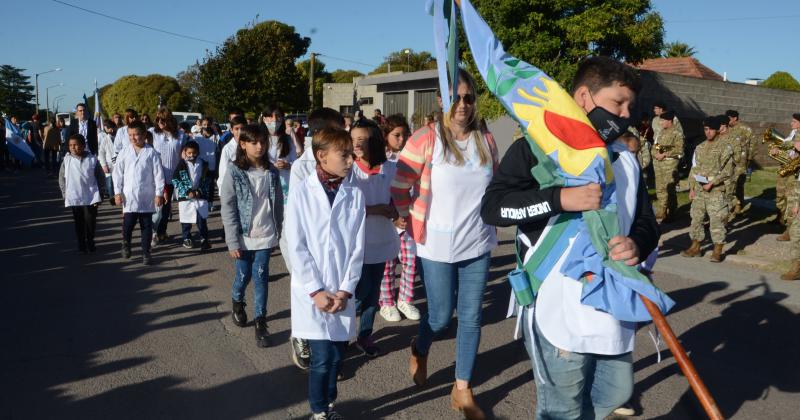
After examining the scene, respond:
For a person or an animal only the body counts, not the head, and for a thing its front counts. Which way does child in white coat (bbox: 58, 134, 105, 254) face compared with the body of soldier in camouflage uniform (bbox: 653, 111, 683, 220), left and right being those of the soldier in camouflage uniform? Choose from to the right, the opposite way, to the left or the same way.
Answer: to the left

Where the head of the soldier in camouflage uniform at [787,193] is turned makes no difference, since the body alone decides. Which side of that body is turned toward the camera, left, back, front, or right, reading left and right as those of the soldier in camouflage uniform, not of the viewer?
left

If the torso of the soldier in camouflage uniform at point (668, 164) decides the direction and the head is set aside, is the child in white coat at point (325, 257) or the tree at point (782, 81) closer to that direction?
the child in white coat

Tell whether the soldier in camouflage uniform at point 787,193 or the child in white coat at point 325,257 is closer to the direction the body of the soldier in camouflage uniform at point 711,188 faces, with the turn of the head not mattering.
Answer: the child in white coat

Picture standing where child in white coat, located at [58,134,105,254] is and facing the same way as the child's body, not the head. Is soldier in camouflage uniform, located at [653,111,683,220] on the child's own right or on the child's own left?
on the child's own left

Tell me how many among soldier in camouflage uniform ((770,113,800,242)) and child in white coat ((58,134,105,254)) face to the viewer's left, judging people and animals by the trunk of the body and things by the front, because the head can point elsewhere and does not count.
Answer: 1

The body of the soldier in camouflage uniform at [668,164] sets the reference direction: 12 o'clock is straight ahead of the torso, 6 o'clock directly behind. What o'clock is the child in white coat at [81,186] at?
The child in white coat is roughly at 12 o'clock from the soldier in camouflage uniform.

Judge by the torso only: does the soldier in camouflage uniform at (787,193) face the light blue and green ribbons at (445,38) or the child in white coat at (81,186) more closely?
the child in white coat
